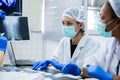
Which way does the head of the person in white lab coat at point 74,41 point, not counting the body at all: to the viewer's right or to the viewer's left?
to the viewer's left

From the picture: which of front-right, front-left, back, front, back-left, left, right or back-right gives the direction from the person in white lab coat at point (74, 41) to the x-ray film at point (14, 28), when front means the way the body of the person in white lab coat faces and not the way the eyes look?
front-right

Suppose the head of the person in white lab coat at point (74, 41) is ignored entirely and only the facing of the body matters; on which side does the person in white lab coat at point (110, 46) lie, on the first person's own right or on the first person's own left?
on the first person's own left

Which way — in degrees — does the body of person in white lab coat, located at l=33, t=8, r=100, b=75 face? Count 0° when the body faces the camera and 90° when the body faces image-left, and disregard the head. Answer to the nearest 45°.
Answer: approximately 45°

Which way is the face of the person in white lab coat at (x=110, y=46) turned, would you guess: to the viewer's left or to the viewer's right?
to the viewer's left

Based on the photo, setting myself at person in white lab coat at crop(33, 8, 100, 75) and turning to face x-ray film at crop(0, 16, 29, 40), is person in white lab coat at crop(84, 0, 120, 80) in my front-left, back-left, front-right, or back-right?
back-left
